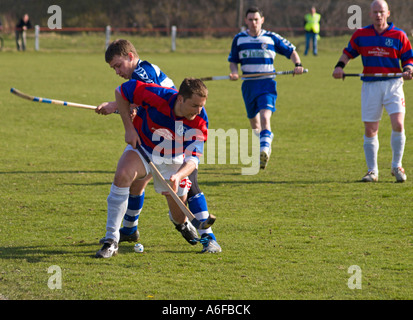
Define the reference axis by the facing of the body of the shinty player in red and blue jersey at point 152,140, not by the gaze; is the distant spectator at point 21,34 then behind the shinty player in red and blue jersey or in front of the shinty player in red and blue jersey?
behind

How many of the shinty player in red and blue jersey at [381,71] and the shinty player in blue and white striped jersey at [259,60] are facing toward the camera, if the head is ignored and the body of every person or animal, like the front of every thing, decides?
2

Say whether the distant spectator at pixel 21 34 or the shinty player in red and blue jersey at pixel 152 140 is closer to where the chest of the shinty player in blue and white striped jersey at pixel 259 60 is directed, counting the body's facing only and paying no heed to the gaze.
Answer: the shinty player in red and blue jersey

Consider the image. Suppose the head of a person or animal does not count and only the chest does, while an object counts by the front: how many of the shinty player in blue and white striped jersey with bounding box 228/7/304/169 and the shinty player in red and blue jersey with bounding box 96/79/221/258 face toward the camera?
2

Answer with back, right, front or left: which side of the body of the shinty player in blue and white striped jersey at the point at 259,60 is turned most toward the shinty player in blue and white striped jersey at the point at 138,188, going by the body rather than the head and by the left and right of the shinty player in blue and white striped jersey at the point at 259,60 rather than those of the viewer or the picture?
front

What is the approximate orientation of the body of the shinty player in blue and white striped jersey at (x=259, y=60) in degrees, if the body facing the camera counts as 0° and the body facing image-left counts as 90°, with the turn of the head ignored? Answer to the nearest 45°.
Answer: approximately 0°
